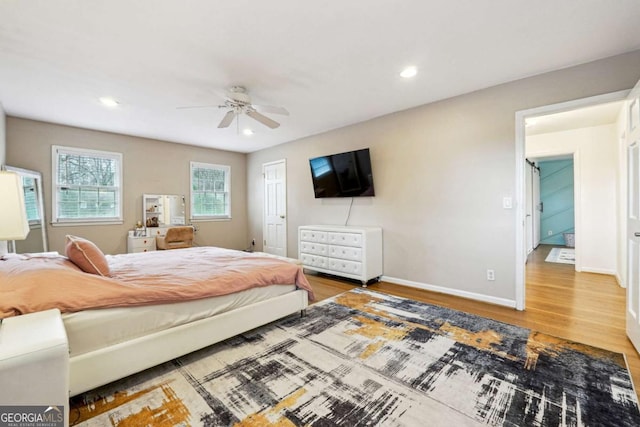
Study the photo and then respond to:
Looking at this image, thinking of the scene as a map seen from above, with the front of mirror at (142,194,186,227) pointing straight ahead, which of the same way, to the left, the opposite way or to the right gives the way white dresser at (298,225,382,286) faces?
to the right

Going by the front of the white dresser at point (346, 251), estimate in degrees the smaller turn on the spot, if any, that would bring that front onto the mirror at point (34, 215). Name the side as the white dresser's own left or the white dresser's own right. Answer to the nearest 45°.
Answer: approximately 45° to the white dresser's own right

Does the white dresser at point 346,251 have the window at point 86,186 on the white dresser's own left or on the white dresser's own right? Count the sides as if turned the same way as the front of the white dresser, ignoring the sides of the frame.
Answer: on the white dresser's own right

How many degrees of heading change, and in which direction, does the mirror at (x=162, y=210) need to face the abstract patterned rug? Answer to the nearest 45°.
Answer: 0° — it already faces it
